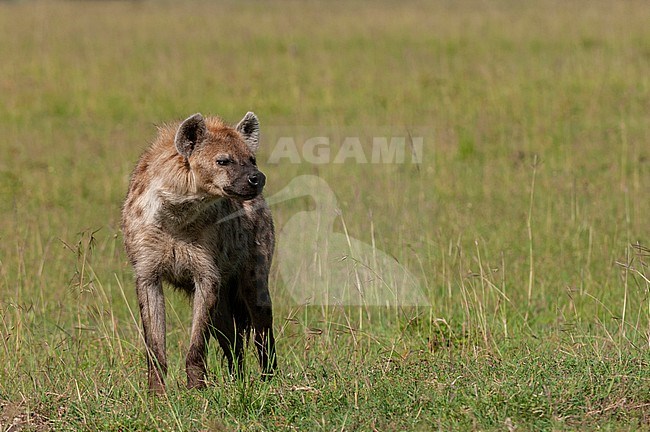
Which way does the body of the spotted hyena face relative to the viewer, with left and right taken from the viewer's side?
facing the viewer and to the left of the viewer
